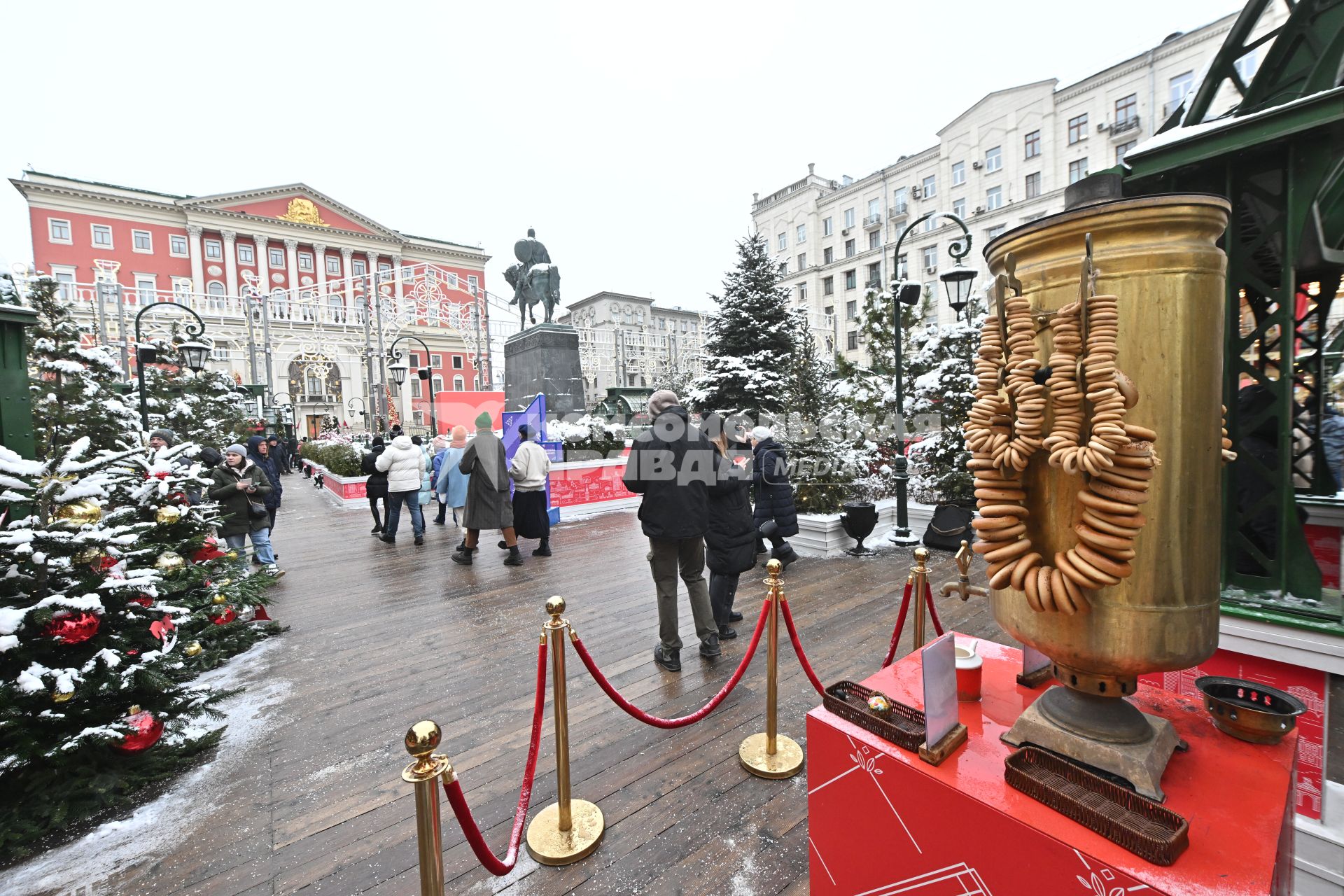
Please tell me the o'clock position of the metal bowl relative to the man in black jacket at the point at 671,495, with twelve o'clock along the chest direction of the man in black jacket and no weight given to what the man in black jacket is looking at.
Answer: The metal bowl is roughly at 5 o'clock from the man in black jacket.

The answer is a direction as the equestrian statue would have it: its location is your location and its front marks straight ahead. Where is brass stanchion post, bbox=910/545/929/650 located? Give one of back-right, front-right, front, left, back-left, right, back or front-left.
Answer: back-left

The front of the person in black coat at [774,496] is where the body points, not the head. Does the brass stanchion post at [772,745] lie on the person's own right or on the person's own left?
on the person's own left

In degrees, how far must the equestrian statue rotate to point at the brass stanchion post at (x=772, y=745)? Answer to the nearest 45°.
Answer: approximately 135° to its left

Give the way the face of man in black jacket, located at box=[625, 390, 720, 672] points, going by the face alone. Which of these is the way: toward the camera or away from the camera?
away from the camera

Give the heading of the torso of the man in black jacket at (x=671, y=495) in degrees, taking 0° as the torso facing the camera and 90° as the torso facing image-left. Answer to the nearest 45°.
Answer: approximately 180°

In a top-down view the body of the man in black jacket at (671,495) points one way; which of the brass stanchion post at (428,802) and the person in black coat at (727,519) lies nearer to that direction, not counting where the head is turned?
the person in black coat

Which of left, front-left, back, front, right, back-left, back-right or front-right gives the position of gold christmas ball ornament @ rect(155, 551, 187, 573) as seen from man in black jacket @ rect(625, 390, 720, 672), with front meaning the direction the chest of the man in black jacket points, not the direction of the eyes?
left

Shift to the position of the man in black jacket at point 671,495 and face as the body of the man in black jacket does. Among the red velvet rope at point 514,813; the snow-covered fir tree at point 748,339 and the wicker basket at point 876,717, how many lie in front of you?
1

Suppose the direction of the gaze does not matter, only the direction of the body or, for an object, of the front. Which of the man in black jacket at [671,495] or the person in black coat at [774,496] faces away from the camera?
the man in black jacket

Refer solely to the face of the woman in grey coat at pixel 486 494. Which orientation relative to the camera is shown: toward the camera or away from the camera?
away from the camera

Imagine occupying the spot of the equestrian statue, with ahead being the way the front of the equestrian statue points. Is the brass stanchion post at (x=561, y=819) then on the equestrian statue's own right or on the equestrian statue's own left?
on the equestrian statue's own left

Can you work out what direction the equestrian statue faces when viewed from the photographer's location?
facing away from the viewer and to the left of the viewer

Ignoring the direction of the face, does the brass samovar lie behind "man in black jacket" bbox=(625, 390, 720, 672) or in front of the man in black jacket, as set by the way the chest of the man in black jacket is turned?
behind

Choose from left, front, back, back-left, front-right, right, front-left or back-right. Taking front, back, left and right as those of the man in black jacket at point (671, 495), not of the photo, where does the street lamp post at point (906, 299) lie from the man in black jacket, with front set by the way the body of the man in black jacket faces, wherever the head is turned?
front-right
